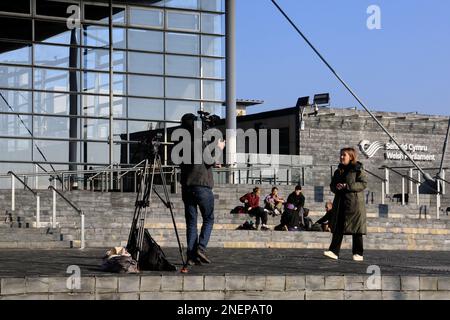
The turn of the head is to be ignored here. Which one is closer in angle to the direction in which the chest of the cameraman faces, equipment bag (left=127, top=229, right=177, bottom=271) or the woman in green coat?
the woman in green coat

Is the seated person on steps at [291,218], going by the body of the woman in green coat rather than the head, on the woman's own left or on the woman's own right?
on the woman's own right

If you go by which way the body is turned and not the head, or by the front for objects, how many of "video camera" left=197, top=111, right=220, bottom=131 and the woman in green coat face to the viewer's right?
1

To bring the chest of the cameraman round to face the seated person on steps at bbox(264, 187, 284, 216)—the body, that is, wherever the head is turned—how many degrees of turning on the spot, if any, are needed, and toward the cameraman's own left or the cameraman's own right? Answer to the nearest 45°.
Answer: approximately 45° to the cameraman's own left

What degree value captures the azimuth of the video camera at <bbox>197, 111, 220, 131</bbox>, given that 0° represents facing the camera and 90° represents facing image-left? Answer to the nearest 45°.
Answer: approximately 270°

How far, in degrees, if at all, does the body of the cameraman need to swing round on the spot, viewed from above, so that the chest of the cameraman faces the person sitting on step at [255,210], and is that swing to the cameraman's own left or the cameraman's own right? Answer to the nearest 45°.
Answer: approximately 45° to the cameraman's own left

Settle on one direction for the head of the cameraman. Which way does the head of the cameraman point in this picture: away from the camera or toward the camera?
away from the camera
